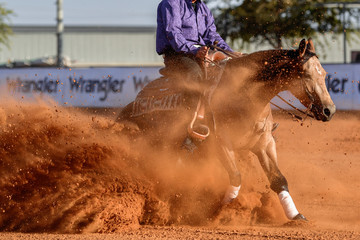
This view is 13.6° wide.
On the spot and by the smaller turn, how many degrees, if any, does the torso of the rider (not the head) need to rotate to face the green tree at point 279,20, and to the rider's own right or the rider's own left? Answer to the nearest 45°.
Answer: approximately 135° to the rider's own left

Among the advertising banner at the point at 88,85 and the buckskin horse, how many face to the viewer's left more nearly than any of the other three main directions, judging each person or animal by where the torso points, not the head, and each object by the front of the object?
0

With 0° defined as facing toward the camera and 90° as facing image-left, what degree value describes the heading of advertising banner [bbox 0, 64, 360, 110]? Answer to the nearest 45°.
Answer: approximately 0°

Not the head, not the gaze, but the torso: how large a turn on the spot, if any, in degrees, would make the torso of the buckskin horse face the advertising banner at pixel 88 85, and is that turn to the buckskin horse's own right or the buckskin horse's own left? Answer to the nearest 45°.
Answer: approximately 135° to the buckskin horse's own left

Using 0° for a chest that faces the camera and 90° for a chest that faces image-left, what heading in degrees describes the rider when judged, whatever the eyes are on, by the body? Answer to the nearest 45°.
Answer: approximately 315°
